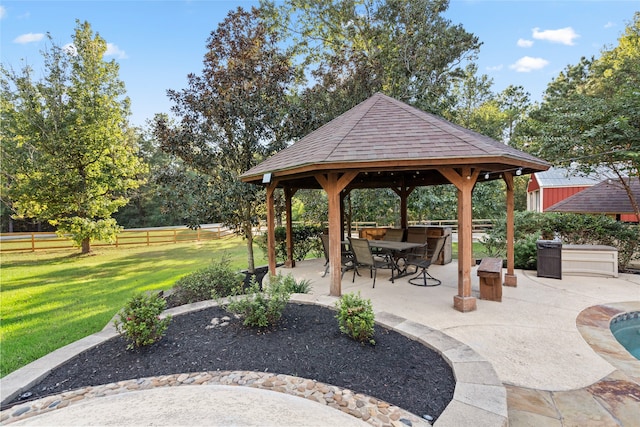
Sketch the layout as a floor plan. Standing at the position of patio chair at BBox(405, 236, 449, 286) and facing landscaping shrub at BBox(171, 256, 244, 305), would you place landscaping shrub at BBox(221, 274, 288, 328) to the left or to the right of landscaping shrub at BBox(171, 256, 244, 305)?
left

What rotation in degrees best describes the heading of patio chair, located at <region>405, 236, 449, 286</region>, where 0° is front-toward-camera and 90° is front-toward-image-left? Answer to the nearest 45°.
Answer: approximately 90°

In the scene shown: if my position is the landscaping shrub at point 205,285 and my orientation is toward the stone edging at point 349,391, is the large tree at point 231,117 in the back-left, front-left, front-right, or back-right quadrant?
back-left

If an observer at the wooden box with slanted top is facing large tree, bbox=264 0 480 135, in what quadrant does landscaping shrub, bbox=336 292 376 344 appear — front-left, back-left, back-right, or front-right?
back-left

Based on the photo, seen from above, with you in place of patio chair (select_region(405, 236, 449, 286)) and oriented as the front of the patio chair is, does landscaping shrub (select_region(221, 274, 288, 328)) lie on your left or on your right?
on your left

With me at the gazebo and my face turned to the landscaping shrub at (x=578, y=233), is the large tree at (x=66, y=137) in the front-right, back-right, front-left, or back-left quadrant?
back-left

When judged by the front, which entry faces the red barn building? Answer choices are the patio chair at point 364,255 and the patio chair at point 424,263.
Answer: the patio chair at point 364,255

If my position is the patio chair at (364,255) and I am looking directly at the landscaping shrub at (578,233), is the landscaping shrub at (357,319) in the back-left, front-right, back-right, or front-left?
back-right

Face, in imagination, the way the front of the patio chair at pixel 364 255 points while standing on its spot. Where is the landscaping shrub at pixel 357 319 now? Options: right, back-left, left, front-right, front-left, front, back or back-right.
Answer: back-right

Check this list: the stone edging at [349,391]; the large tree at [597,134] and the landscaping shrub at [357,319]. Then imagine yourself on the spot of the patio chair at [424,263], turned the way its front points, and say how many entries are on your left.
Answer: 2

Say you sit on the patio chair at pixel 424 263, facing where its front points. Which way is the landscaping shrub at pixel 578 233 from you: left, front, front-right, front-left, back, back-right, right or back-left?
back-right

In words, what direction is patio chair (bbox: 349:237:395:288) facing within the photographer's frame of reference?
facing away from the viewer and to the right of the viewer

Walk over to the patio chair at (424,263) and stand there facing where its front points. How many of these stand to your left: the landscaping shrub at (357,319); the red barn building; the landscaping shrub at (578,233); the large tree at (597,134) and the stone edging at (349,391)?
2

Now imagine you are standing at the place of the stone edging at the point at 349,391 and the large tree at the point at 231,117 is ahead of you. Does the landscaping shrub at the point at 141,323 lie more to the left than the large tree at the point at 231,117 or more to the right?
left

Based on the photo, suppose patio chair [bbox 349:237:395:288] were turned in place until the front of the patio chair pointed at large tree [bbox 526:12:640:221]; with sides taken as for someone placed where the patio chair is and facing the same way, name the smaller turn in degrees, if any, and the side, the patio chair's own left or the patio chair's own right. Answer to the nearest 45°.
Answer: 0° — it already faces it
